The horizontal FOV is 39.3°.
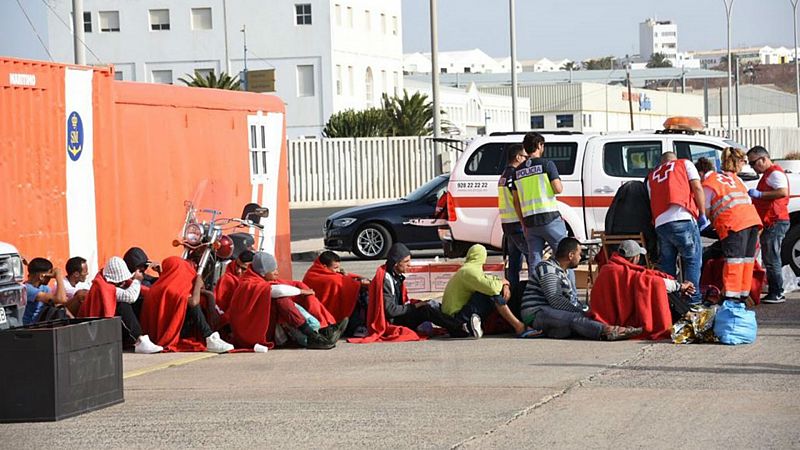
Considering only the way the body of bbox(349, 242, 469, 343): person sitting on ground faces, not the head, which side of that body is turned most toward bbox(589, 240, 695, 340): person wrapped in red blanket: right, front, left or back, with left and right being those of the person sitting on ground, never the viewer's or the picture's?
front

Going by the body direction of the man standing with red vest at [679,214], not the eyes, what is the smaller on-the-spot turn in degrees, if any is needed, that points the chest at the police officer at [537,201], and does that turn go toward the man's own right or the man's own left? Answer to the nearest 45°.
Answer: approximately 135° to the man's own left

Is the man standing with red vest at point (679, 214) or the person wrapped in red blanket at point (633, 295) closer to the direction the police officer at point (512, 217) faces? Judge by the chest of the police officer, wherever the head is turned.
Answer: the man standing with red vest

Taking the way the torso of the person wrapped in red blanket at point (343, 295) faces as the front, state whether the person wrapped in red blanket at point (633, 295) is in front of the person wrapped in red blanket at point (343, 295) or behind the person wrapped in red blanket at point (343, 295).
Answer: in front

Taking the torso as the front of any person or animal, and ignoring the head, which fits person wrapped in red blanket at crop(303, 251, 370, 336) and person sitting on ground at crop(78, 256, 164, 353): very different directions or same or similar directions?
same or similar directions

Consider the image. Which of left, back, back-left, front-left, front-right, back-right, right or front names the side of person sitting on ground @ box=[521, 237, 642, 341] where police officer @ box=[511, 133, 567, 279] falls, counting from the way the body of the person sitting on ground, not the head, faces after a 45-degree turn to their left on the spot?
front-left

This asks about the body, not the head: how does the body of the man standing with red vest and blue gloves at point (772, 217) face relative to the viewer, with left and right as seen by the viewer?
facing to the left of the viewer

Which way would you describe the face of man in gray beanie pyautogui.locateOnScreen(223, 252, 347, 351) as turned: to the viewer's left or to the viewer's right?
to the viewer's right

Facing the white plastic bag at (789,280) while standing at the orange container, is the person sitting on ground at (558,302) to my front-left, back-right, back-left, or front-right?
front-right
